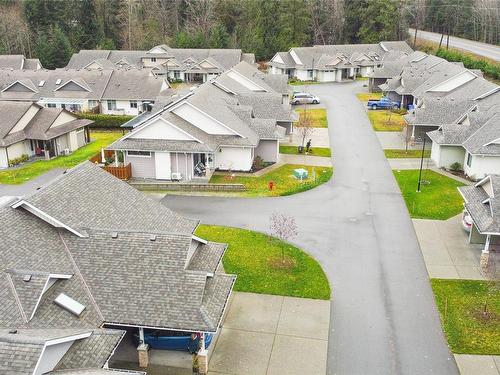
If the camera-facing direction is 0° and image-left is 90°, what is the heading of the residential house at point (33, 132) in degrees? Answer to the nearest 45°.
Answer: approximately 315°

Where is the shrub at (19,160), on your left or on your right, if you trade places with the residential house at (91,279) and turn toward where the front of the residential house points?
on your left

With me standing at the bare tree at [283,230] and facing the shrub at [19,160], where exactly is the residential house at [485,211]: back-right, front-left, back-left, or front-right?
back-right

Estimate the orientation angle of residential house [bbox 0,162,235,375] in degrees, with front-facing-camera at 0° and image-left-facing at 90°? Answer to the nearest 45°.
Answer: approximately 270°

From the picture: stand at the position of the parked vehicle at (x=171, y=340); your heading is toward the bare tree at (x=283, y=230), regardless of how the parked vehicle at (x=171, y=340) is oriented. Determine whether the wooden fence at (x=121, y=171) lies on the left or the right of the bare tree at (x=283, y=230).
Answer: left
